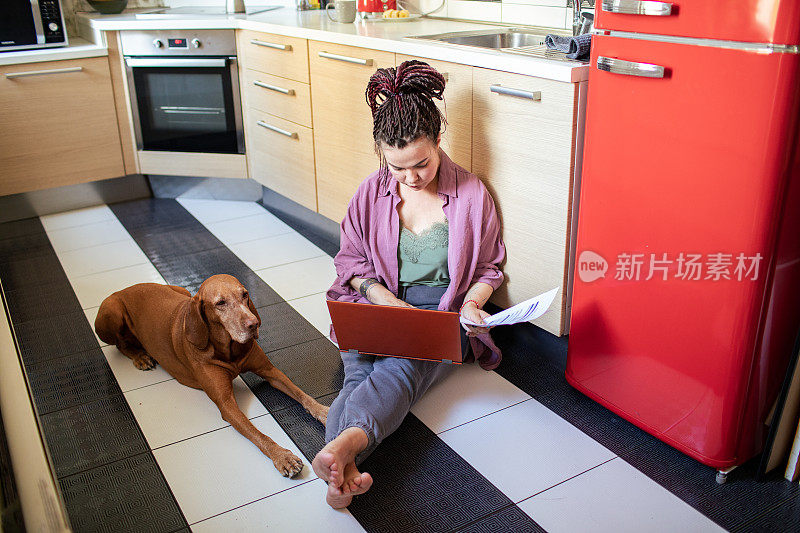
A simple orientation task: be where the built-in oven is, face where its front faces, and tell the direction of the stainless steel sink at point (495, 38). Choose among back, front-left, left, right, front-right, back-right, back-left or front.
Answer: front-left

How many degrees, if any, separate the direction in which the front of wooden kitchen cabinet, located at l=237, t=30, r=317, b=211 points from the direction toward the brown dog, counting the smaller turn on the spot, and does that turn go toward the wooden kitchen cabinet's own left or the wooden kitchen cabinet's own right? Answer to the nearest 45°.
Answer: approximately 45° to the wooden kitchen cabinet's own left

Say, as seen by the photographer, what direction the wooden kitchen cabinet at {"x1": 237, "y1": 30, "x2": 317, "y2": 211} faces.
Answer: facing the viewer and to the left of the viewer

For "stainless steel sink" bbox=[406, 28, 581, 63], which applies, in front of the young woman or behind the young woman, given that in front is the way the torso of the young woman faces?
behind

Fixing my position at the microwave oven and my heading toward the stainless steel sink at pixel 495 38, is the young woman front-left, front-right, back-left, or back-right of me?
front-right

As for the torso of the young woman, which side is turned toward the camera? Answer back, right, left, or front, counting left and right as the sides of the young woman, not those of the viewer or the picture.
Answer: front

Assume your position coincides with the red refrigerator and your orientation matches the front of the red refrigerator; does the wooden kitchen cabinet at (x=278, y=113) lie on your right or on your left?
on your right

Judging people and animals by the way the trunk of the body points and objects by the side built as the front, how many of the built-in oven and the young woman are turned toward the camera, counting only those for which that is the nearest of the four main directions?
2

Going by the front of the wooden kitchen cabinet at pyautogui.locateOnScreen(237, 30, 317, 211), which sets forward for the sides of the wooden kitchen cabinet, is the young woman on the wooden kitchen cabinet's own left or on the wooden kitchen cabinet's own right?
on the wooden kitchen cabinet's own left

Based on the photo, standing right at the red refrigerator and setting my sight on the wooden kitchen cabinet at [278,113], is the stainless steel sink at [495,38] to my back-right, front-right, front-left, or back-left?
front-right

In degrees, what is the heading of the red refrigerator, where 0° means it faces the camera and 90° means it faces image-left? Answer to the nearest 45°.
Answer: approximately 45°

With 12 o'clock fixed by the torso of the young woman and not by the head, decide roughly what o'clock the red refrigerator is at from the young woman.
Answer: The red refrigerator is roughly at 10 o'clock from the young woman.

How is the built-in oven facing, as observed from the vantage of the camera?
facing the viewer

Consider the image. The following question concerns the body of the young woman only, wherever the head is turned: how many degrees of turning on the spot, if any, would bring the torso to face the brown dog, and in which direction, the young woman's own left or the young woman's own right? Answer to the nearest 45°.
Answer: approximately 90° to the young woman's own right

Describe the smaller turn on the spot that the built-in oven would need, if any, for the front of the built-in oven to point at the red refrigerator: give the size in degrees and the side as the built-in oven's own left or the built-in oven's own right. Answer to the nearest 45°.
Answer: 0° — it already faces it
